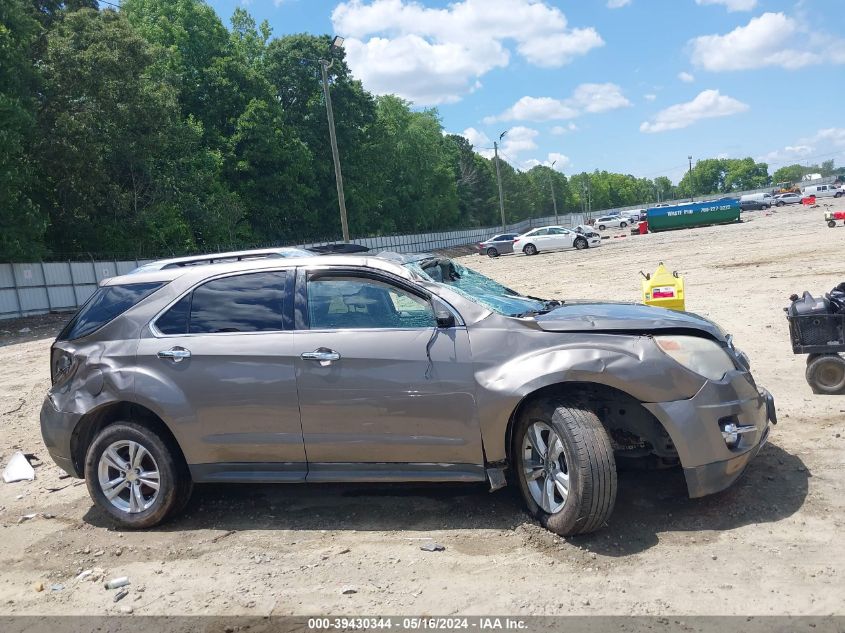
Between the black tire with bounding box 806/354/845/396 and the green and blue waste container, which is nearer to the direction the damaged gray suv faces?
the black tire

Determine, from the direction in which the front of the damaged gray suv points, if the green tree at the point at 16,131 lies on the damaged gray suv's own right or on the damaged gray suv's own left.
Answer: on the damaged gray suv's own left

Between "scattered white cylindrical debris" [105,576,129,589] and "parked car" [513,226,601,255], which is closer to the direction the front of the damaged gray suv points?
the parked car

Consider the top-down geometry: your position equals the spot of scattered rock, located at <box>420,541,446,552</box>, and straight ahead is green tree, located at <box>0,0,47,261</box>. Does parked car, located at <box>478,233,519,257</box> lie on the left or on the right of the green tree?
right

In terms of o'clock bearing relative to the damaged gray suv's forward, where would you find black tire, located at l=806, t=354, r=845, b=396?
The black tire is roughly at 11 o'clock from the damaged gray suv.

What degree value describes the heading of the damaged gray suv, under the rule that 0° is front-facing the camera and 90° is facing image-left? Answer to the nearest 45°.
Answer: approximately 270°

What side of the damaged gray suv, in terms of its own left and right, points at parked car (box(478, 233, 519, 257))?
left

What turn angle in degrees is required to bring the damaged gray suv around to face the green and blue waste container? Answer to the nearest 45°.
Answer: approximately 45° to its left

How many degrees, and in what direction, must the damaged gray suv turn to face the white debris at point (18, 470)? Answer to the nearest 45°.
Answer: approximately 135° to its left

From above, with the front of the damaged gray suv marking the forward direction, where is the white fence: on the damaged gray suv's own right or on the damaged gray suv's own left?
on the damaged gray suv's own left

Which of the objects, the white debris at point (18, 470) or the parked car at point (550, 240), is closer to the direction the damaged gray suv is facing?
the parked car
